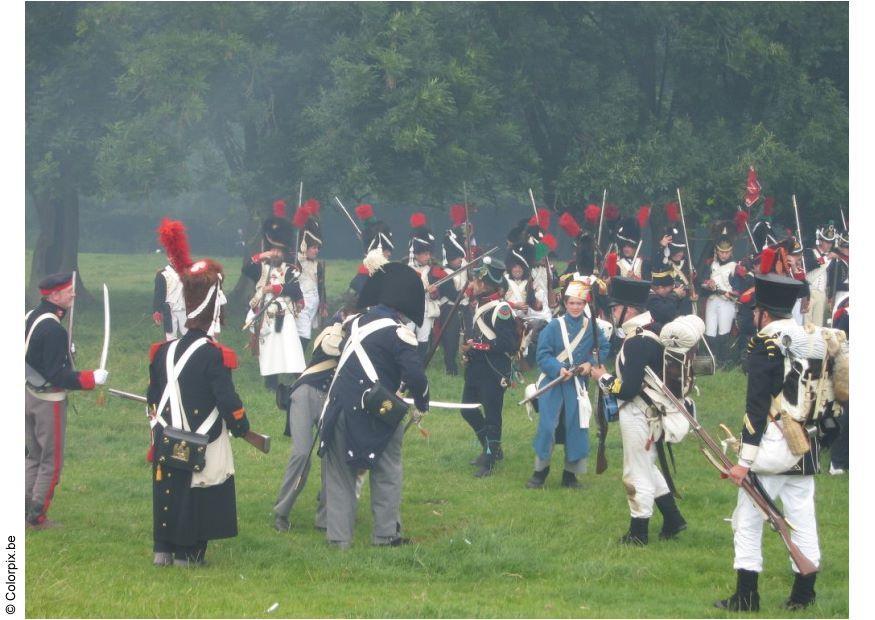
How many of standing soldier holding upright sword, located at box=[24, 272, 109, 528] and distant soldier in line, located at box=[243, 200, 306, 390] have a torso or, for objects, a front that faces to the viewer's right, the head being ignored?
1

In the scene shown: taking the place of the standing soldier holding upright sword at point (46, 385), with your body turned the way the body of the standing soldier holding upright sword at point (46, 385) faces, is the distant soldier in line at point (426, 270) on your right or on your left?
on your left

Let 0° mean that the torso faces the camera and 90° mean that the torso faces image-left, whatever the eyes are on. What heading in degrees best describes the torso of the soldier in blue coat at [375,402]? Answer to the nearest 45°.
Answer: approximately 225°

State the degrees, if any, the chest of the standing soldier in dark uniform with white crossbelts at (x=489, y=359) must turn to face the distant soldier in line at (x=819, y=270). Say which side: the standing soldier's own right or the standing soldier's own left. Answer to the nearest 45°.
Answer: approximately 180°

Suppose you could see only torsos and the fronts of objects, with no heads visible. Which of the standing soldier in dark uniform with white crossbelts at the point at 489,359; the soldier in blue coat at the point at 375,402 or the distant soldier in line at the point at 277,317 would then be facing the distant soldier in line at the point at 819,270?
the soldier in blue coat

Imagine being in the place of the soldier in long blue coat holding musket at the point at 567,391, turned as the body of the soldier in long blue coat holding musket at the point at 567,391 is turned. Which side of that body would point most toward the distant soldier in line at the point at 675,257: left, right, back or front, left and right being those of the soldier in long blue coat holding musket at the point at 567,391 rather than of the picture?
back

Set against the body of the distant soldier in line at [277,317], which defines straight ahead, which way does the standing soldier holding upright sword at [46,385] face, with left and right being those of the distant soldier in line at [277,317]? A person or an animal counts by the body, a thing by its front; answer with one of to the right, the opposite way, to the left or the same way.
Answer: to the left

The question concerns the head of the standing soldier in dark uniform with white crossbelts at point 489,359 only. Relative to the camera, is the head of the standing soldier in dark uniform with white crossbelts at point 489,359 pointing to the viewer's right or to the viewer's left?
to the viewer's left

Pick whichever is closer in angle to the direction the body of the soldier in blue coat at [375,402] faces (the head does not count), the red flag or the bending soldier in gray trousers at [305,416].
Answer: the red flag

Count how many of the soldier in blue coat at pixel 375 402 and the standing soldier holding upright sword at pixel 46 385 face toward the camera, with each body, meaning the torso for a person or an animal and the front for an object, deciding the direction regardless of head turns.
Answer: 0

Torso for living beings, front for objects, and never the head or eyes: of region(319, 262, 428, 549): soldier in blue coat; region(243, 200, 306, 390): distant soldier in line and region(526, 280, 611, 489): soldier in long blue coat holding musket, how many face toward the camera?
2

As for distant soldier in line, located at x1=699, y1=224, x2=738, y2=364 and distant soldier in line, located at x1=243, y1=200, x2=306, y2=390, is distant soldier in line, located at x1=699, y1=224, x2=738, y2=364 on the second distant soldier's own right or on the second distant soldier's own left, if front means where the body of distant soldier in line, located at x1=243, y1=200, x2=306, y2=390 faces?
on the second distant soldier's own left

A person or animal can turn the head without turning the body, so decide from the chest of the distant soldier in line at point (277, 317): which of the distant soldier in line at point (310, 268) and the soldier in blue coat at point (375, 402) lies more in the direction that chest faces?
the soldier in blue coat

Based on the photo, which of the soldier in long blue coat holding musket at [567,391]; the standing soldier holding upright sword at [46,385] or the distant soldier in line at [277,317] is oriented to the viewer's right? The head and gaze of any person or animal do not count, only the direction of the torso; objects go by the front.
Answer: the standing soldier holding upright sword at [46,385]

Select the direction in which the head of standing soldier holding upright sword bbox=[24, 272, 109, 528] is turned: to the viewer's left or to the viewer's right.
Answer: to the viewer's right
